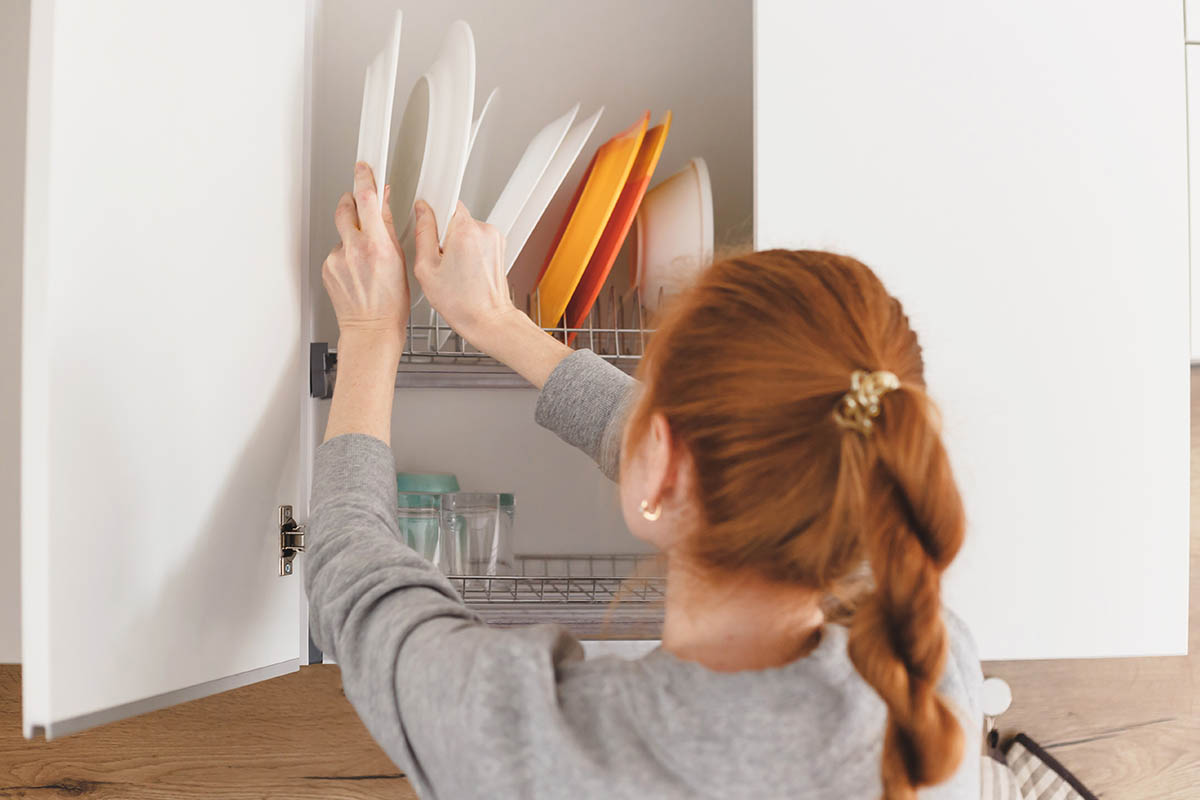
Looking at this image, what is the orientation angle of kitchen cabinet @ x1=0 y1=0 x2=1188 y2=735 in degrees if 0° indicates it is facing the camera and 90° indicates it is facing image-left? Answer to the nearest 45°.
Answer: approximately 0°

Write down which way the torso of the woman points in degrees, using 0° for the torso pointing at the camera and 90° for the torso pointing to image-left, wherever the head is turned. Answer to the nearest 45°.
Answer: approximately 135°

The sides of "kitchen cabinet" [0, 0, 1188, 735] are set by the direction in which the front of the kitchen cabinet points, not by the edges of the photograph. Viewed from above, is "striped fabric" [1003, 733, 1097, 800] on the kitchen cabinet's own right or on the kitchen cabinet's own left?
on the kitchen cabinet's own left

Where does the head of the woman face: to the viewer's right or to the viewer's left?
to the viewer's left
